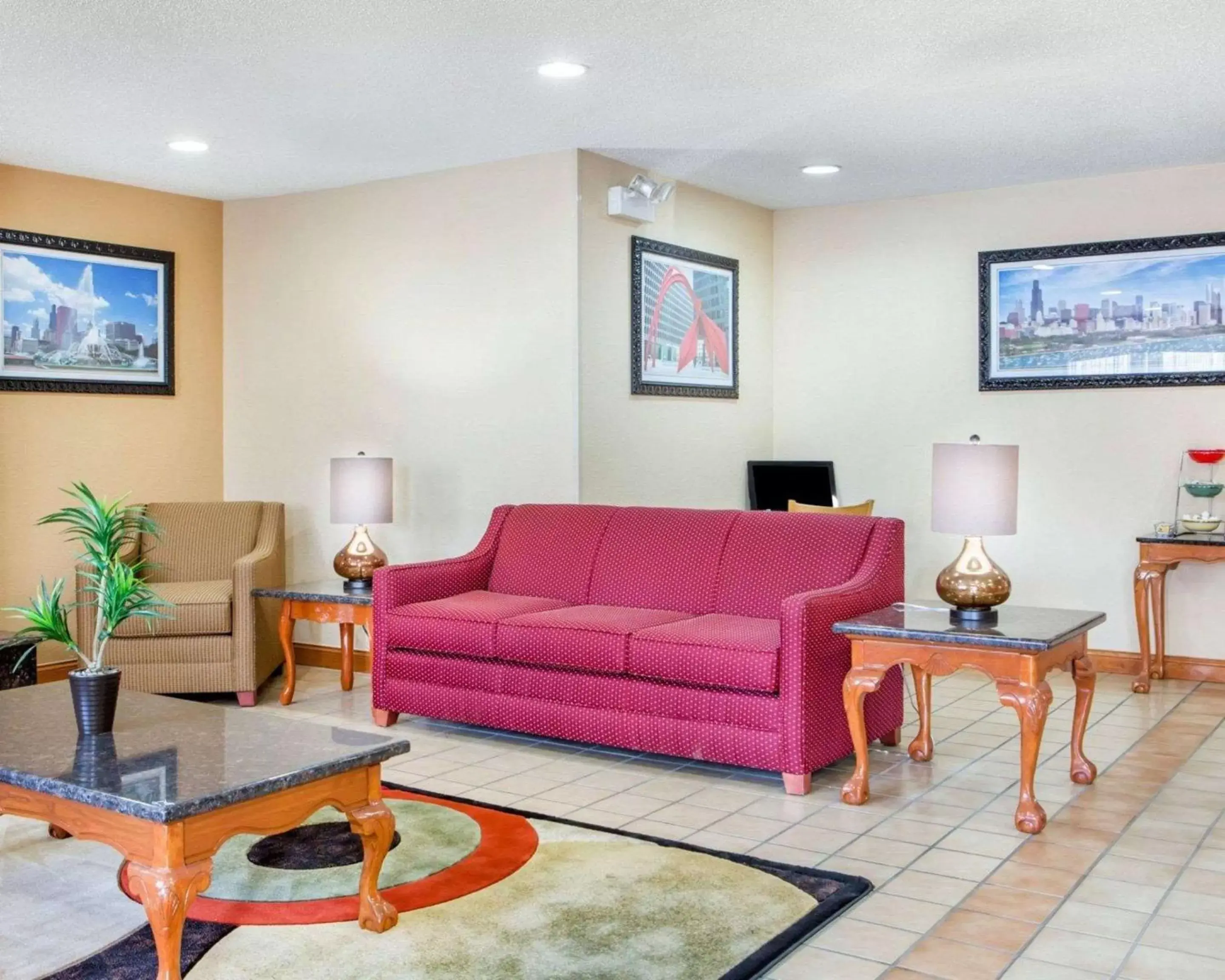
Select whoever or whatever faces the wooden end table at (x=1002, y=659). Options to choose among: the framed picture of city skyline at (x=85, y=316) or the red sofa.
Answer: the framed picture of city skyline

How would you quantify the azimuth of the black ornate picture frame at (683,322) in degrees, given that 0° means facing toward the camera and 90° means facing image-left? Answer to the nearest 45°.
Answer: approximately 315°

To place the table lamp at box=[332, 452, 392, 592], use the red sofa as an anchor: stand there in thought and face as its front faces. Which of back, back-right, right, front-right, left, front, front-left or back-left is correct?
right

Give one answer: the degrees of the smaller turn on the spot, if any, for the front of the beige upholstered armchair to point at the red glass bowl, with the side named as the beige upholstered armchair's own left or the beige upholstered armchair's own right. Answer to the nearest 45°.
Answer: approximately 90° to the beige upholstered armchair's own left

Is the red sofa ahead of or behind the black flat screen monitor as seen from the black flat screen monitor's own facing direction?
ahead

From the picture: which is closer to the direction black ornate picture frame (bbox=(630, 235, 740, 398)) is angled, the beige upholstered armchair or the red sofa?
the red sofa

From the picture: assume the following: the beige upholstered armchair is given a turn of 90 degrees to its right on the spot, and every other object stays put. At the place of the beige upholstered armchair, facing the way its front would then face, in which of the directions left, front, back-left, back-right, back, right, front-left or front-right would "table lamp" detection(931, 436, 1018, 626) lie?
back-left

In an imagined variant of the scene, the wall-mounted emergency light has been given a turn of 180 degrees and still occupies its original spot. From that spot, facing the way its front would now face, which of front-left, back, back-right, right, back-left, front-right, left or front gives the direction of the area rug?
back-left

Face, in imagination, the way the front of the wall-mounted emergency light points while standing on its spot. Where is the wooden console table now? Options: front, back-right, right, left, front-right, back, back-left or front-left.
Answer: front-left

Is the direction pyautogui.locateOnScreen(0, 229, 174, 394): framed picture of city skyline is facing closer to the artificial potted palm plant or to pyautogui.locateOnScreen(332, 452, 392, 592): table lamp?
the table lamp
